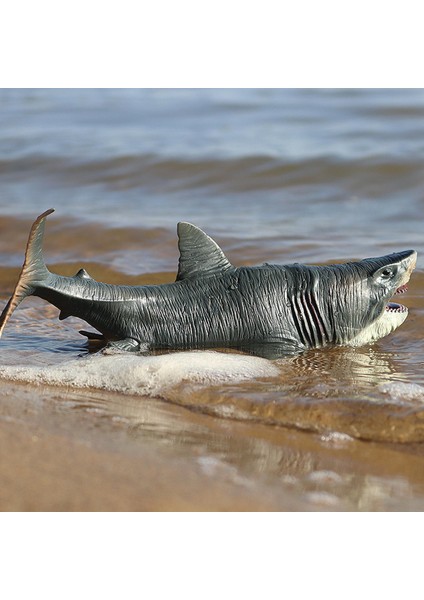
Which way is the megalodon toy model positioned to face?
to the viewer's right
